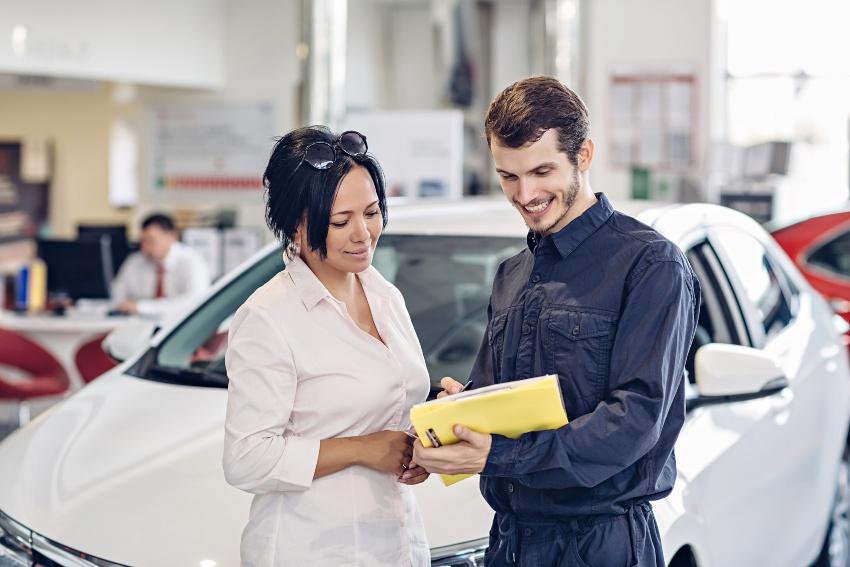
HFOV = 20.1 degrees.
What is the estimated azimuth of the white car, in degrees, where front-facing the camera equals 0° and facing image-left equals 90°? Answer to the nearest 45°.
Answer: approximately 45°

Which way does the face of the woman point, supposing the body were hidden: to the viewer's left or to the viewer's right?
to the viewer's right

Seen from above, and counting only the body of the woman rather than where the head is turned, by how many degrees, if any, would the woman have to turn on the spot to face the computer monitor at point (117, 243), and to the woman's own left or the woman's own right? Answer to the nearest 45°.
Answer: approximately 135° to the woman's own left

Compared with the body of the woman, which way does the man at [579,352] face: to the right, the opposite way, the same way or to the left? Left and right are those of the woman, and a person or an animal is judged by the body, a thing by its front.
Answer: to the right

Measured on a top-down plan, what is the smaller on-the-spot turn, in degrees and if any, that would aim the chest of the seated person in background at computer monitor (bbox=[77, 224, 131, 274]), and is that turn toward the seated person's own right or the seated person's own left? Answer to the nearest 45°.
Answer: approximately 45° to the seated person's own right

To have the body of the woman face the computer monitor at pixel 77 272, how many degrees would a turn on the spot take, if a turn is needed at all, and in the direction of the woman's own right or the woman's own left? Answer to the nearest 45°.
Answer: approximately 135° to the woman's own left

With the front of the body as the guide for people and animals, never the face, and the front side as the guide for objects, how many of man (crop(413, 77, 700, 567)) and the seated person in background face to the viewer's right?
0

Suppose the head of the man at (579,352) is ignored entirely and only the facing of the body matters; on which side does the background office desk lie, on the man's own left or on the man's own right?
on the man's own right

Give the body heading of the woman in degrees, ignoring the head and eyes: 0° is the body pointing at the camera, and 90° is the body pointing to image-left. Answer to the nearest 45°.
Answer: approximately 315°
